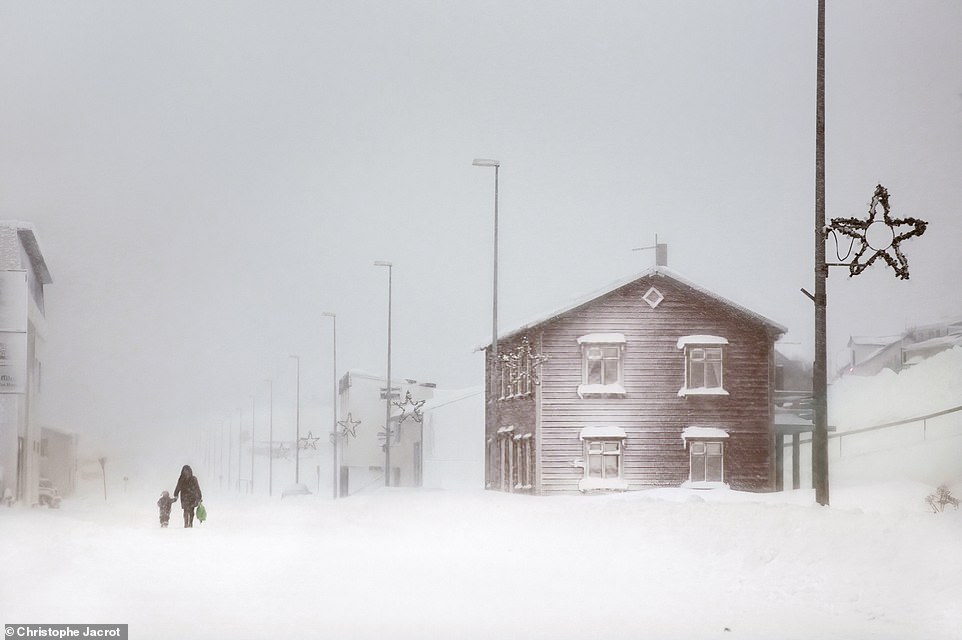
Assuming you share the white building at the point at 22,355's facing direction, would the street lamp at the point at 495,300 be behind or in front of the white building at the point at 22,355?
in front

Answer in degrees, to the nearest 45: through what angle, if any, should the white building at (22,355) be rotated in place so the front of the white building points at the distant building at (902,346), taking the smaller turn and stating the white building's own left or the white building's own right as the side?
0° — it already faces it

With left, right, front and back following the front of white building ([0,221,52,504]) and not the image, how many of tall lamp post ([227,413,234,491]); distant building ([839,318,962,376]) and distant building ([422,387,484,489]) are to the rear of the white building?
0

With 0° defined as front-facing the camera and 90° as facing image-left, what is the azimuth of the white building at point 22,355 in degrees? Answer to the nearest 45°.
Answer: approximately 270°

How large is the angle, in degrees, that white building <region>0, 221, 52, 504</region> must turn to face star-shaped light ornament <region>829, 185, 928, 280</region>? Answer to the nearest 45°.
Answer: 0° — it already faces it

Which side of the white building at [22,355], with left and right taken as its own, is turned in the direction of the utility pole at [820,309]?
front

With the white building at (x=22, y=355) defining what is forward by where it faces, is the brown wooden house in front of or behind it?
in front

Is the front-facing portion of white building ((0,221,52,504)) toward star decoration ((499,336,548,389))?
yes

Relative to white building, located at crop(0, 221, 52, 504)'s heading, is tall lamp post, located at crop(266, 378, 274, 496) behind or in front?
in front
